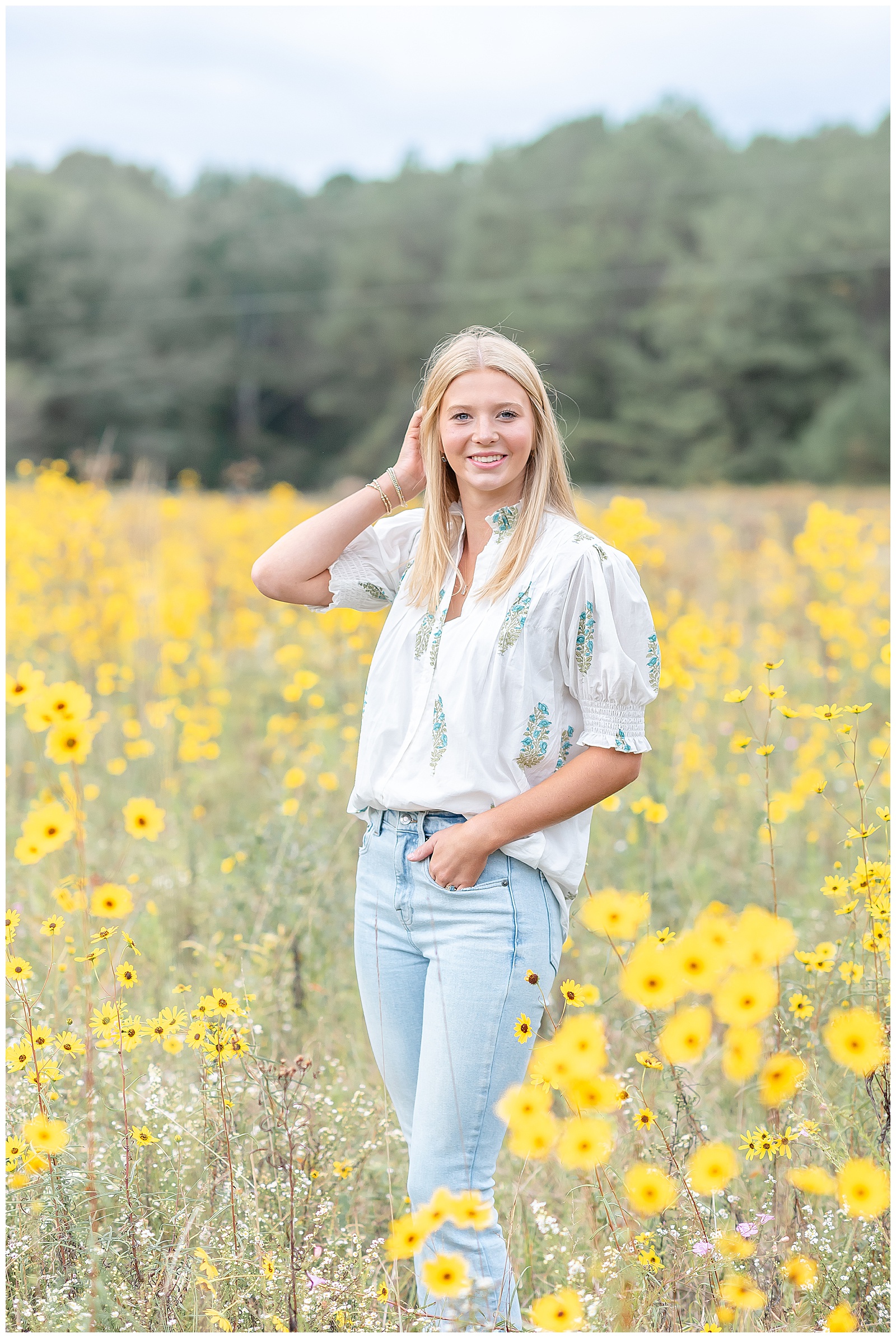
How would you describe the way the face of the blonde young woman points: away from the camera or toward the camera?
toward the camera
